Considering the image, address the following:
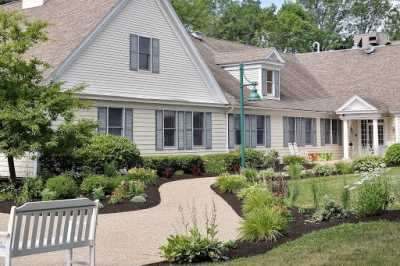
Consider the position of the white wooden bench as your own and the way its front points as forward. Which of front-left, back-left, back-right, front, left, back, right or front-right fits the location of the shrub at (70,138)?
front-right

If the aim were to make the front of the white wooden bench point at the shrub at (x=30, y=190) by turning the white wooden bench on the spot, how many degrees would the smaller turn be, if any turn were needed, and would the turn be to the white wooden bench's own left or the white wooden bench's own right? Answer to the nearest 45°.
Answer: approximately 45° to the white wooden bench's own right

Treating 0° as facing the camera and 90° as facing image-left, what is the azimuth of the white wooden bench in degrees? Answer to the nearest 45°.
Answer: approximately 135°

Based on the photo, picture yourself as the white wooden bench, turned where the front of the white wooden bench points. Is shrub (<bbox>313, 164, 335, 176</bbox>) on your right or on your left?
on your right

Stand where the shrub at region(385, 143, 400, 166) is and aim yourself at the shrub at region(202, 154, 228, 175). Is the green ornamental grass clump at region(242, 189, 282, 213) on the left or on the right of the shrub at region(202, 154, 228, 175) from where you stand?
left

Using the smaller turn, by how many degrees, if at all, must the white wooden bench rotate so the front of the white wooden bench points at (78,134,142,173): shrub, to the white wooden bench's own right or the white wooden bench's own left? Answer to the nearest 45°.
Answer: approximately 45° to the white wooden bench's own right

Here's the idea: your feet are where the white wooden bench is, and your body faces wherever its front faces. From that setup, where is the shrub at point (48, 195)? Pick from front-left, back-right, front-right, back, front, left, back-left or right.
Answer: front-right

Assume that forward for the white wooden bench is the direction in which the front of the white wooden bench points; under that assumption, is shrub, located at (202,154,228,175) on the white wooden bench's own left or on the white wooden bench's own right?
on the white wooden bench's own right

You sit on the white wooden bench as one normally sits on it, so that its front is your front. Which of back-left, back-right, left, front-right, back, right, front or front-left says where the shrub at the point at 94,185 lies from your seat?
front-right
